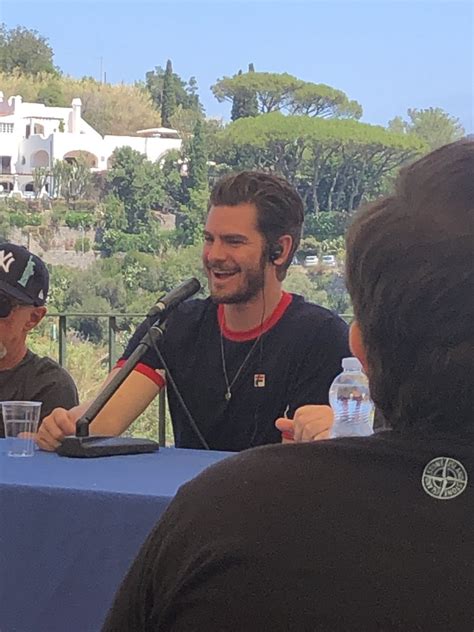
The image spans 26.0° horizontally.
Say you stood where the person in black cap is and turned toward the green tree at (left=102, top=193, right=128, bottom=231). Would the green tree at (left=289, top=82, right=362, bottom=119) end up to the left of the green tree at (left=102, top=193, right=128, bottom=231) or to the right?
right

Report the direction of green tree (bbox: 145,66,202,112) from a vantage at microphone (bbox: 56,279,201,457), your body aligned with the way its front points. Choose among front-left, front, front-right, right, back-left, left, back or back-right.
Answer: left

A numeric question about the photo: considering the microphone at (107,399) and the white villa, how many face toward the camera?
1

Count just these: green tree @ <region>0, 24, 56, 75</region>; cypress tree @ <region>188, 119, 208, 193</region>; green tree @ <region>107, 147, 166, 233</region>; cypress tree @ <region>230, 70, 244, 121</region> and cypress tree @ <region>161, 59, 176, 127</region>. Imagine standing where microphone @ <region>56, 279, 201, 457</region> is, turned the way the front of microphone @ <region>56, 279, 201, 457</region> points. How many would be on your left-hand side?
5

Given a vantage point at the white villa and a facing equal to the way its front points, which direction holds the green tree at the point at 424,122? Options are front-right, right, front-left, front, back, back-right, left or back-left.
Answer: front-left

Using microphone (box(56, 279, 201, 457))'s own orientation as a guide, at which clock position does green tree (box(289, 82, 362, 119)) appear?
The green tree is roughly at 10 o'clock from the microphone.

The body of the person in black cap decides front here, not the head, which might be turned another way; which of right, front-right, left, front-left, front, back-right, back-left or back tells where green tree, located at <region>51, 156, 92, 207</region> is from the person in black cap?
back-right

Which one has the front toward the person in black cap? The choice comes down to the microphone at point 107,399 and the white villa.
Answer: the white villa

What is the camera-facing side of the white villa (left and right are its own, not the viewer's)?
front

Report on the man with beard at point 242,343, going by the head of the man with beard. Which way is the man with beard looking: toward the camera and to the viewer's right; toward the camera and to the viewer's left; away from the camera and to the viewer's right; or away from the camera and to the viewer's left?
toward the camera and to the viewer's left

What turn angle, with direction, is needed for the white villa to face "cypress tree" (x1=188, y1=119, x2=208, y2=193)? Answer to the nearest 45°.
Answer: approximately 45° to its left

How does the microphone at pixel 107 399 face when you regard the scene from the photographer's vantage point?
facing to the right of the viewer
